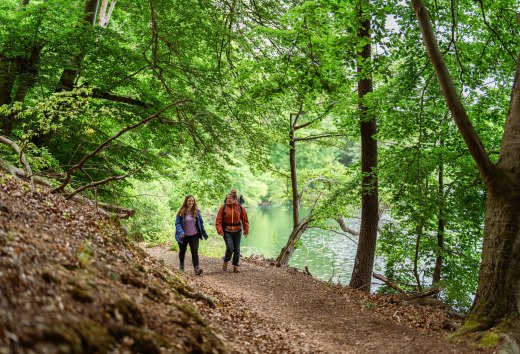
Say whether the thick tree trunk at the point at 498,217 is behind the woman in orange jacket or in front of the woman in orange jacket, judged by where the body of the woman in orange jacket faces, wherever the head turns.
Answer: in front

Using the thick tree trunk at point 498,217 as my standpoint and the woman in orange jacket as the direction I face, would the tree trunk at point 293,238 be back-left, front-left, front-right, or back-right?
front-right

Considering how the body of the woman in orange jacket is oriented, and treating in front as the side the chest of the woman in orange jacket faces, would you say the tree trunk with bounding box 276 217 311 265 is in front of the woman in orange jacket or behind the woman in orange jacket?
behind

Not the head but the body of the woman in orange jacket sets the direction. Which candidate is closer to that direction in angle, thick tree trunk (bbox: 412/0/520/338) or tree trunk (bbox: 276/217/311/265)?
the thick tree trunk

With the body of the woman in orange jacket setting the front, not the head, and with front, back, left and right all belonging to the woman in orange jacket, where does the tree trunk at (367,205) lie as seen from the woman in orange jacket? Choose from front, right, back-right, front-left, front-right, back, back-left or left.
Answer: left

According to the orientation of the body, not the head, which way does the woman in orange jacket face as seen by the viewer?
toward the camera

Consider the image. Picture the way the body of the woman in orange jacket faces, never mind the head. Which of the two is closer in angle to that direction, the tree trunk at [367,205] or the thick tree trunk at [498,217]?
the thick tree trunk
